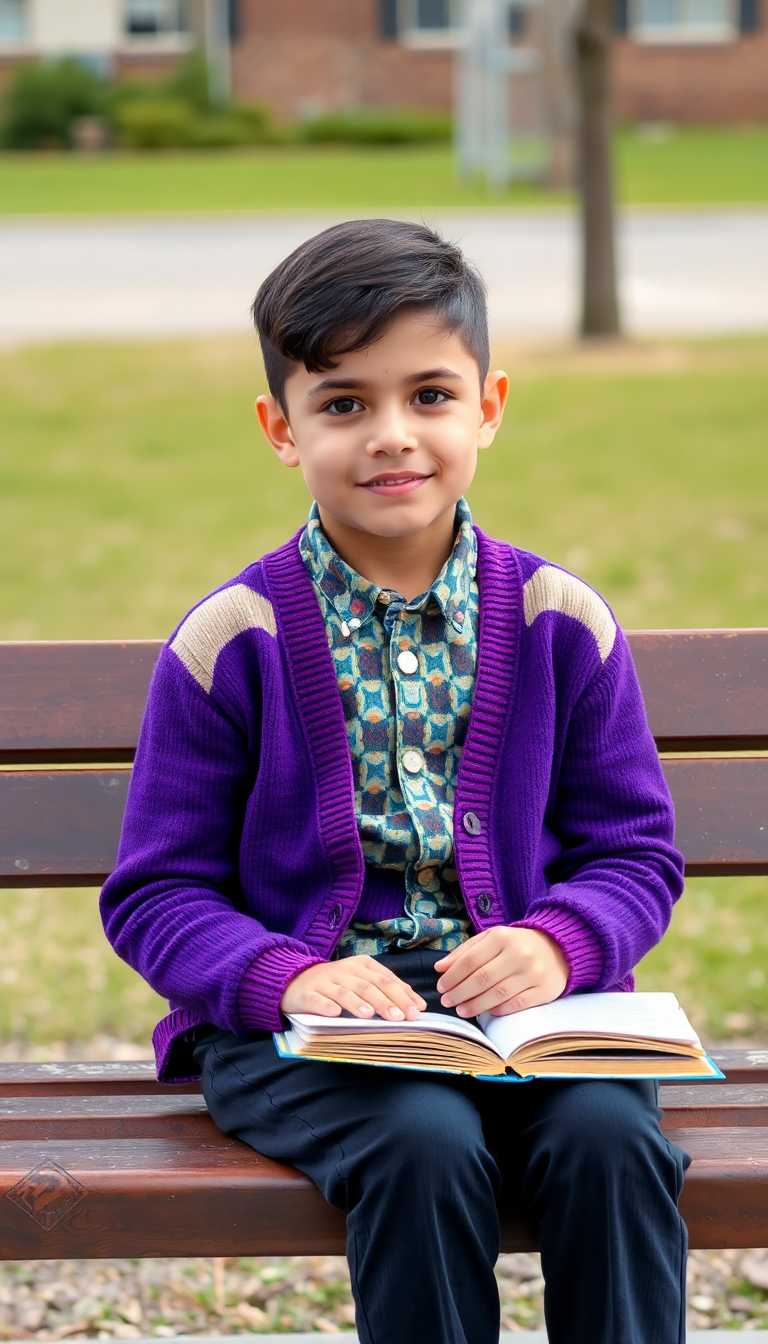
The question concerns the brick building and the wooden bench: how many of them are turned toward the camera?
2

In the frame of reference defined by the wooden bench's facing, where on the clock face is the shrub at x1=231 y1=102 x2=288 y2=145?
The shrub is roughly at 6 o'clock from the wooden bench.

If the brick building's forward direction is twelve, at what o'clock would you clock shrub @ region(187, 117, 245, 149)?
The shrub is roughly at 1 o'clock from the brick building.

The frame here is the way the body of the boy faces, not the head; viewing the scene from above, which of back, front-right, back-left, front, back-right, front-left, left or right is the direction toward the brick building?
back

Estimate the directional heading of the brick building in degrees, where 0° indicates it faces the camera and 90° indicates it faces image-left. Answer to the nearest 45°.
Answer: approximately 0°

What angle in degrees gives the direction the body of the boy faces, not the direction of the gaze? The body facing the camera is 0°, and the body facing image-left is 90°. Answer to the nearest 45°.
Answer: approximately 0°

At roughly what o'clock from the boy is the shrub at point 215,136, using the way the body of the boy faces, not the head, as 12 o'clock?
The shrub is roughly at 6 o'clock from the boy.
